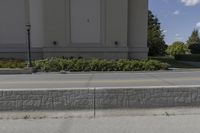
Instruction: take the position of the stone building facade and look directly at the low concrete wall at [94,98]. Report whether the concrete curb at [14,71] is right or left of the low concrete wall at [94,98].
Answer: right

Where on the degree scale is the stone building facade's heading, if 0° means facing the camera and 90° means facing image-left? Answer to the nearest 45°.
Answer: approximately 0°

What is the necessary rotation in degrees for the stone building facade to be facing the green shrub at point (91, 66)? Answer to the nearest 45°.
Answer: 0° — it already faces it

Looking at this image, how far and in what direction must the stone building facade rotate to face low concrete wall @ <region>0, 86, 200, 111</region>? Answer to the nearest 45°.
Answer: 0° — it already faces it

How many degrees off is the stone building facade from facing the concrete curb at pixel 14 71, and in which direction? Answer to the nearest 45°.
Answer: approximately 45° to its right
